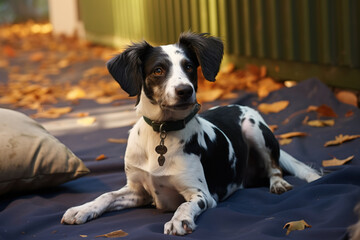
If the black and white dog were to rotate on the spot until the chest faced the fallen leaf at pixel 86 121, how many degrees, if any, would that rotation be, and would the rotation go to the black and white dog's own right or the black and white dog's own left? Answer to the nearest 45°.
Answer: approximately 135° to the black and white dog's own right

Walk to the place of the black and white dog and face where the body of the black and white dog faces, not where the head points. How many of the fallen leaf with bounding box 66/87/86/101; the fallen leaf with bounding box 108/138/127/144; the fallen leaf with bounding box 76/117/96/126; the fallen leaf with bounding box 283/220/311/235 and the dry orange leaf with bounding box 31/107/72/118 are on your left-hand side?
1

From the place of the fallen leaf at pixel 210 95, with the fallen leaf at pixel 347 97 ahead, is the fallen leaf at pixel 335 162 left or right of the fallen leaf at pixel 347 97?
right

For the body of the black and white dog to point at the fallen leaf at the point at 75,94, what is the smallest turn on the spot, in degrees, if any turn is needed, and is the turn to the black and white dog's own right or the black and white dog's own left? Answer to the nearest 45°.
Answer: approximately 135° to the black and white dog's own right

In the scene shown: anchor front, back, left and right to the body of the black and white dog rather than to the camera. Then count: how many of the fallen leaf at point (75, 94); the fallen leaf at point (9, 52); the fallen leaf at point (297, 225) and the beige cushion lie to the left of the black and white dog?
1

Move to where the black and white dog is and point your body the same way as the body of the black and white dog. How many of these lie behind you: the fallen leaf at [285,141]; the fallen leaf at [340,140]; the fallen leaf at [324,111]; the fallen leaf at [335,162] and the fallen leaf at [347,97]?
5

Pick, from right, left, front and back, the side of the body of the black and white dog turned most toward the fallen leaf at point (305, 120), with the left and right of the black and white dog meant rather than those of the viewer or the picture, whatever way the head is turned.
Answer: back

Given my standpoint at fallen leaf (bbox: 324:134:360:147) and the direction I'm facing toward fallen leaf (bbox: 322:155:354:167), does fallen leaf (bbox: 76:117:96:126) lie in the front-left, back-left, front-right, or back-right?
back-right

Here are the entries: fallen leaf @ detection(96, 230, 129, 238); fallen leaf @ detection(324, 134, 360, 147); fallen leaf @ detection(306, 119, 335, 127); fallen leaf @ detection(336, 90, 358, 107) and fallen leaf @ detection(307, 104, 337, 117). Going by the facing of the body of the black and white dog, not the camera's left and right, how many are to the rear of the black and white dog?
4

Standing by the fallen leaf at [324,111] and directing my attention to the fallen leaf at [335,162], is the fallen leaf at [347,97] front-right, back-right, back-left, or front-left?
back-left

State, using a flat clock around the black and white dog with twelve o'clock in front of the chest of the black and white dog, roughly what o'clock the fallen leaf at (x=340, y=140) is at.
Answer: The fallen leaf is roughly at 6 o'clock from the black and white dog.

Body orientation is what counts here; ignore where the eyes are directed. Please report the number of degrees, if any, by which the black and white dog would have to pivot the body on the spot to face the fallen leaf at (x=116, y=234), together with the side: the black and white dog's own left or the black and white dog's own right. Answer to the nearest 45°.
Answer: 0° — it already faces it

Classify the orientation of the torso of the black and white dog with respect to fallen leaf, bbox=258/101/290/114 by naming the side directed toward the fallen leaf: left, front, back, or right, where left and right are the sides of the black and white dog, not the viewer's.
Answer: back

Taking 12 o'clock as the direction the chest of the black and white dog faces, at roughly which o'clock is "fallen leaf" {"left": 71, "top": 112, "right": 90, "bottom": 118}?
The fallen leaf is roughly at 4 o'clock from the black and white dog.

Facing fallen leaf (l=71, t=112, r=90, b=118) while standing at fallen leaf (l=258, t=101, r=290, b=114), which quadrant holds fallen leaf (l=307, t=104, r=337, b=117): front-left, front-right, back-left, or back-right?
back-left

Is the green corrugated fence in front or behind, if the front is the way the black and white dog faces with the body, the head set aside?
behind
